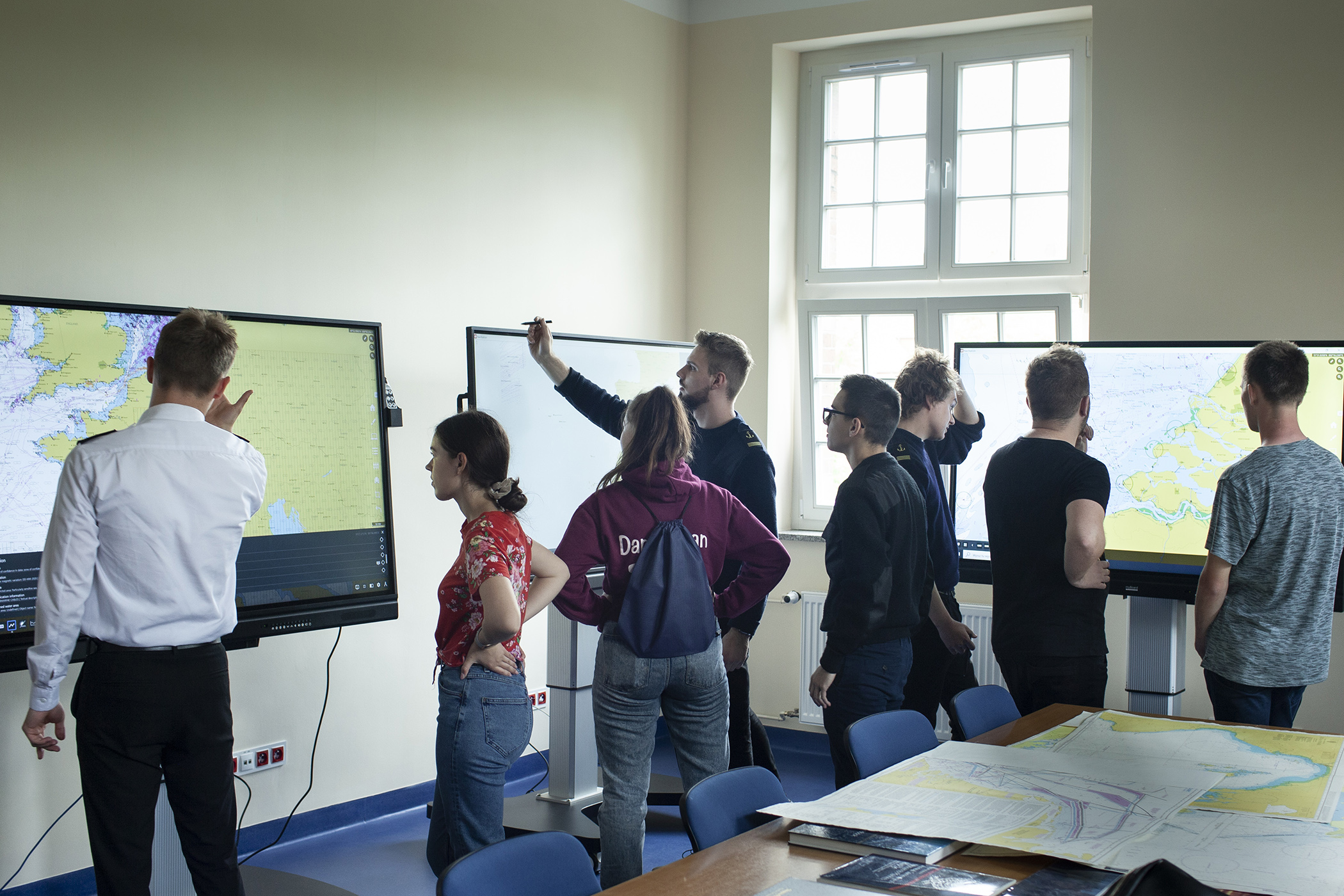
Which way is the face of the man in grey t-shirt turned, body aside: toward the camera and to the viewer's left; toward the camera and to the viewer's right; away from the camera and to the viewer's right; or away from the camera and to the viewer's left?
away from the camera and to the viewer's left

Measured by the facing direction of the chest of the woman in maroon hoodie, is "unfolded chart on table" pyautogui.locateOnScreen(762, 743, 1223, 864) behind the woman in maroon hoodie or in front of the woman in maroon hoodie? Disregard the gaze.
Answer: behind

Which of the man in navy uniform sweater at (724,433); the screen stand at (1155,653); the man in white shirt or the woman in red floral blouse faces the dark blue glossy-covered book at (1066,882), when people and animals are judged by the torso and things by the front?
the screen stand

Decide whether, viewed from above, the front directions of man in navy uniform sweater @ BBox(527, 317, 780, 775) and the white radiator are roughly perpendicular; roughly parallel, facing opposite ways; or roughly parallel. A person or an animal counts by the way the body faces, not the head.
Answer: roughly perpendicular

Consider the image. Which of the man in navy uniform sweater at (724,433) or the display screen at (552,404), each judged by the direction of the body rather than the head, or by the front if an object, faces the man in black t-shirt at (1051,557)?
the display screen

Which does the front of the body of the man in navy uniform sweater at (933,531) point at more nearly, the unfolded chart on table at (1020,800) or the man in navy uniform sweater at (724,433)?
the unfolded chart on table

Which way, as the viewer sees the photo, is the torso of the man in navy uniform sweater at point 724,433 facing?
to the viewer's left

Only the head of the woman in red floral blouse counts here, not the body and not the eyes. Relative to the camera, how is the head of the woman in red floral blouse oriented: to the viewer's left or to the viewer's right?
to the viewer's left

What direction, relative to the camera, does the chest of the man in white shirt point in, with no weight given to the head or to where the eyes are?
away from the camera

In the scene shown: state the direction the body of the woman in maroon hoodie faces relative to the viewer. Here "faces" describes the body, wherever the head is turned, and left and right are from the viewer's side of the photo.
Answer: facing away from the viewer

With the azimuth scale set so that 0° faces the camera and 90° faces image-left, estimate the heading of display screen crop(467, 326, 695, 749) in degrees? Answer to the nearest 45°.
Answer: approximately 315°

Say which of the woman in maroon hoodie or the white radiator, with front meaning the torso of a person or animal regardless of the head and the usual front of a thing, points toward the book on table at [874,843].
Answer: the white radiator

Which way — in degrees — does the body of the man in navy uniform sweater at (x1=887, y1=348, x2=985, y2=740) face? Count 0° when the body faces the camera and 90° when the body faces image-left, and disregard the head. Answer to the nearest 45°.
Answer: approximately 270°

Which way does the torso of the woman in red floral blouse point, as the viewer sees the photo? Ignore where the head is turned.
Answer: to the viewer's left

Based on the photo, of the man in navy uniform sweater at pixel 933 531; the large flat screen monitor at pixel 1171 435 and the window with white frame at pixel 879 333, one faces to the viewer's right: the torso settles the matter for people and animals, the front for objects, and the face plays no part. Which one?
the man in navy uniform sweater

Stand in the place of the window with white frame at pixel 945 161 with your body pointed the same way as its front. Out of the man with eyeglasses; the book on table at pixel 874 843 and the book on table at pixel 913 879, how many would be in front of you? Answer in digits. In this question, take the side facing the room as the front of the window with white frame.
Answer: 3

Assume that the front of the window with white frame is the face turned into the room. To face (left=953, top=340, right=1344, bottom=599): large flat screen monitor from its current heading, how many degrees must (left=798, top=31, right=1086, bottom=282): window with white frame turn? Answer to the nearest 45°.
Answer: approximately 45° to its left
